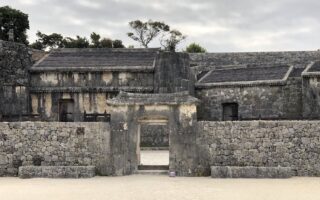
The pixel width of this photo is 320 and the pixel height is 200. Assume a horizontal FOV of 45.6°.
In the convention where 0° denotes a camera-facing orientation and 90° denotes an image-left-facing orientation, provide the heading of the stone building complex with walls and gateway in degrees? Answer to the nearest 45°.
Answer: approximately 0°
